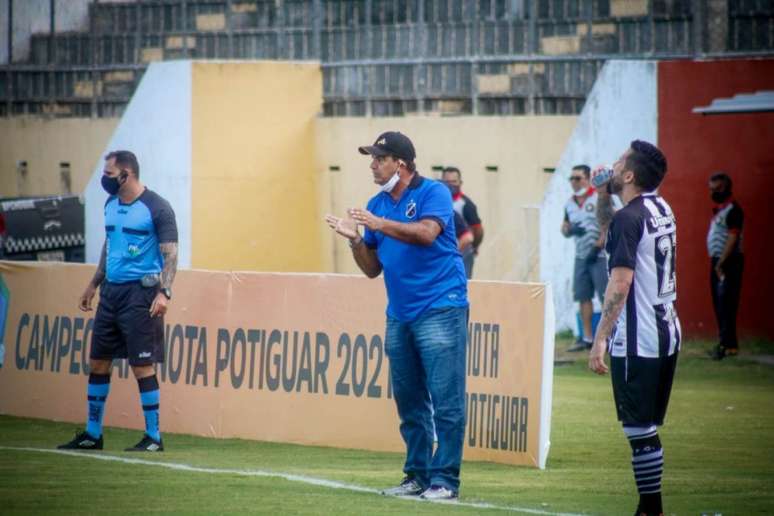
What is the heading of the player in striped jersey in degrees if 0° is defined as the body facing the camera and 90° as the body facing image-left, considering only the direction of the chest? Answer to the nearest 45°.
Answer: approximately 135°

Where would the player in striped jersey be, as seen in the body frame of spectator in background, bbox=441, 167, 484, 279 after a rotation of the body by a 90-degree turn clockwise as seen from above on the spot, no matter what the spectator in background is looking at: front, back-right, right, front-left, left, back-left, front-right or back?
back-left

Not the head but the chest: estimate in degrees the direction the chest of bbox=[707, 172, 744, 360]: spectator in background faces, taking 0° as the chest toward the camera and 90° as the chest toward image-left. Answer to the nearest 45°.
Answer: approximately 45°

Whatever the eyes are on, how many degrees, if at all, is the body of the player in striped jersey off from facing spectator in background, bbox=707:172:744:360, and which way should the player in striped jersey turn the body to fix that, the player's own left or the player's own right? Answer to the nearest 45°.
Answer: approximately 45° to the player's own right

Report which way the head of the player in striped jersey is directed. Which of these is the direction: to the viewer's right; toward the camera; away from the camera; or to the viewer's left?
to the viewer's left

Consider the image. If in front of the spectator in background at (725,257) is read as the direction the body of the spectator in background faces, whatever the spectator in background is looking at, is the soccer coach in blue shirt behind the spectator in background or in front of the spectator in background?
in front

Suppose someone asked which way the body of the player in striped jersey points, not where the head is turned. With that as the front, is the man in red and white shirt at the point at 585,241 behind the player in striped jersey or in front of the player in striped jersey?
in front

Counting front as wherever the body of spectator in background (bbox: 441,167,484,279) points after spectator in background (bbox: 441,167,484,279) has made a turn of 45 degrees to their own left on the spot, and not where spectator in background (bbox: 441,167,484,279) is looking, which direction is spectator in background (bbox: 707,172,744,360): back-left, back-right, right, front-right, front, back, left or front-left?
left

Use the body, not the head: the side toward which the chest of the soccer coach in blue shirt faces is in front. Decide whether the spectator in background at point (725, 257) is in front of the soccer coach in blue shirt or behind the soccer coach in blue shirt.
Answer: behind

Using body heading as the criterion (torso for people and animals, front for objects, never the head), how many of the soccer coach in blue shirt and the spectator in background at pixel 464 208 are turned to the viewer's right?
0

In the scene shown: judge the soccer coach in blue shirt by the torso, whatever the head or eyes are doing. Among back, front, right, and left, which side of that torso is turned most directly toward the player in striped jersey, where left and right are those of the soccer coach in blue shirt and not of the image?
left
